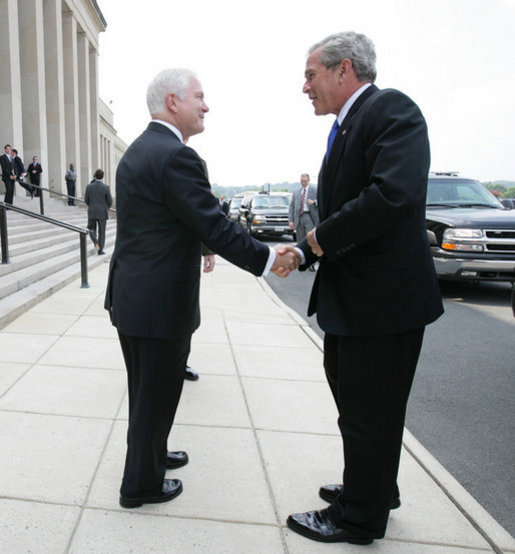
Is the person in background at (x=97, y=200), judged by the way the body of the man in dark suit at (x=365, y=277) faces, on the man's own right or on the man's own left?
on the man's own right

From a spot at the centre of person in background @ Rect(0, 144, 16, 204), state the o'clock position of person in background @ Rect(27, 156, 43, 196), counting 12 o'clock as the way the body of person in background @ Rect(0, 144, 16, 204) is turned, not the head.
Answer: person in background @ Rect(27, 156, 43, 196) is roughly at 8 o'clock from person in background @ Rect(0, 144, 16, 204).

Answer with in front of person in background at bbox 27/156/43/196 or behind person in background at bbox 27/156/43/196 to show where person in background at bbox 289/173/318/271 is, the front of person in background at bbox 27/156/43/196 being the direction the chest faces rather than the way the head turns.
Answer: in front

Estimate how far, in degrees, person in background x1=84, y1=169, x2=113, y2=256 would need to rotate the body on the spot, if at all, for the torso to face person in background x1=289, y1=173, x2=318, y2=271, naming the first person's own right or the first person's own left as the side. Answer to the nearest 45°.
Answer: approximately 135° to the first person's own right

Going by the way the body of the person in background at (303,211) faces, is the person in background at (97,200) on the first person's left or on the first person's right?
on the first person's right

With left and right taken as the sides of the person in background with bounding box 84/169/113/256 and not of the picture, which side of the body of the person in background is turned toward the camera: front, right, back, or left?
back

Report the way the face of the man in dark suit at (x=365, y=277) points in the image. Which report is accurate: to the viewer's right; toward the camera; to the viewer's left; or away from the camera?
to the viewer's left

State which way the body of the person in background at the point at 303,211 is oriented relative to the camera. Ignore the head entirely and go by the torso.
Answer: toward the camera

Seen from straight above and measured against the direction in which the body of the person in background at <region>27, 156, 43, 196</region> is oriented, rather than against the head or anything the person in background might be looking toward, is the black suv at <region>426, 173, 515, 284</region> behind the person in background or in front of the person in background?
in front

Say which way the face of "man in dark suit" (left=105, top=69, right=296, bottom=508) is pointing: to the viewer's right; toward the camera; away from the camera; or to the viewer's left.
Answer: to the viewer's right

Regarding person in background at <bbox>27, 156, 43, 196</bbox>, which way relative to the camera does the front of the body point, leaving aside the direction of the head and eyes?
toward the camera

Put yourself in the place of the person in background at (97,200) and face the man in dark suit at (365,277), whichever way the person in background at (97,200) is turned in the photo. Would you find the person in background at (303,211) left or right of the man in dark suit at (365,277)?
left

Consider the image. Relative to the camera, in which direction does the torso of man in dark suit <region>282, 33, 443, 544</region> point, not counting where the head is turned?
to the viewer's left

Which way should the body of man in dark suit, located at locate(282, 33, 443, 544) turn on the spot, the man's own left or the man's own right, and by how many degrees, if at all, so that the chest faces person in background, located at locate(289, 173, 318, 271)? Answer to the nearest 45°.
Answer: approximately 90° to the man's own right
